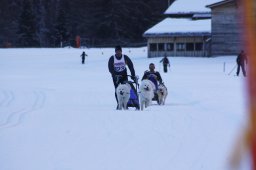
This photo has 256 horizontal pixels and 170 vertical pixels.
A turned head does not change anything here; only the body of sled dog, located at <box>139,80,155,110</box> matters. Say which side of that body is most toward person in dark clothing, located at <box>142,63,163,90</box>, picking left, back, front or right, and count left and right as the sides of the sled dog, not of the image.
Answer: back

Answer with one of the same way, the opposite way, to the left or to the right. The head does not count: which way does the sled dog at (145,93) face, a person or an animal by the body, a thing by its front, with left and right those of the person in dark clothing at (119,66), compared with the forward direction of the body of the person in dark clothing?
the same way

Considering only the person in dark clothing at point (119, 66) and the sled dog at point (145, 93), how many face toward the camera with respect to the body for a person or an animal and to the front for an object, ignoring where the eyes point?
2

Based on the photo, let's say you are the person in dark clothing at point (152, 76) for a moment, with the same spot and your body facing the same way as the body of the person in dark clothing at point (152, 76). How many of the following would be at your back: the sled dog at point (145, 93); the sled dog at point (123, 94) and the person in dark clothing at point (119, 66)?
0

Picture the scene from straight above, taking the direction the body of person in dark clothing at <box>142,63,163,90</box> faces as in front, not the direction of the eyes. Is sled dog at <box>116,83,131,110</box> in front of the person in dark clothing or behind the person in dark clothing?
in front

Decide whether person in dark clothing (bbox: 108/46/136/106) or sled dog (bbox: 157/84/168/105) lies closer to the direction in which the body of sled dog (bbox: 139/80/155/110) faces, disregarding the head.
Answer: the person in dark clothing

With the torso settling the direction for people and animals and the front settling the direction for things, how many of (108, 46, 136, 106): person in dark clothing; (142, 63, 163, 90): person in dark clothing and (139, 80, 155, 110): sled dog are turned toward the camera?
3

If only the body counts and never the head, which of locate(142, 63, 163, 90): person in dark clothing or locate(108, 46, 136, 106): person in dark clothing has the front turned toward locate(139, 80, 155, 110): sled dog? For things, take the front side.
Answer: locate(142, 63, 163, 90): person in dark clothing

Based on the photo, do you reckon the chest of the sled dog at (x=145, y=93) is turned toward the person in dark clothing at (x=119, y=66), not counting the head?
no

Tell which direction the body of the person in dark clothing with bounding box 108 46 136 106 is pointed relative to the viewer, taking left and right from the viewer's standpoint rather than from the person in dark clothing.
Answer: facing the viewer

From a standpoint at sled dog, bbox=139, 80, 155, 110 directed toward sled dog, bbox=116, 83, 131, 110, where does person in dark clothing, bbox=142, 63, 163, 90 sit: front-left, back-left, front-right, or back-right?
back-right

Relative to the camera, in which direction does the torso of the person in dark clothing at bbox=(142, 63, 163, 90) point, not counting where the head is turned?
toward the camera
